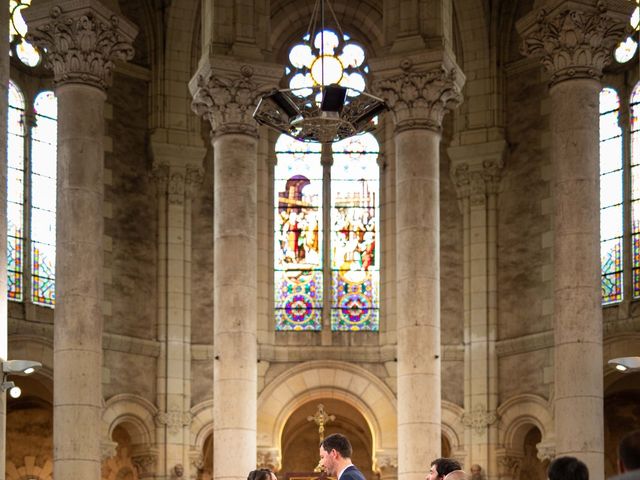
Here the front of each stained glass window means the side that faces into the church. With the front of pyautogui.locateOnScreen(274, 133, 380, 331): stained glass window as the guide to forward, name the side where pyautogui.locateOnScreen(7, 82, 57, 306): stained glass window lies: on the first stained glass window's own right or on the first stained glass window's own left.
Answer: on the first stained glass window's own right

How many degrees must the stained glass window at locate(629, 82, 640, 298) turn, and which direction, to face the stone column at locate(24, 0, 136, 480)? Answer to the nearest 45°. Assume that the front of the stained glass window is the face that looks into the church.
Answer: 0° — it already faces it

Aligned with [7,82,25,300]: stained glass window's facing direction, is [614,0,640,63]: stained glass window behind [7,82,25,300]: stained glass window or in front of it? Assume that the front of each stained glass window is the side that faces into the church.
in front

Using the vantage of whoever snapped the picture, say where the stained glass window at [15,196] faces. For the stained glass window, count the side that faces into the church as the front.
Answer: facing the viewer and to the right of the viewer

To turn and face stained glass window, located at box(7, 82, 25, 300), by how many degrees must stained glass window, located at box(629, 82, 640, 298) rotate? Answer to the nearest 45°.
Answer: approximately 45° to its right

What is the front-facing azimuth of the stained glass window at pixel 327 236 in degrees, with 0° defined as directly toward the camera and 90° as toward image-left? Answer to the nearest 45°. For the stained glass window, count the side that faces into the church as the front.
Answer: approximately 0°

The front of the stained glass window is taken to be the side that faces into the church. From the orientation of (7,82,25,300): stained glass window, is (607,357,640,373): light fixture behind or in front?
in front

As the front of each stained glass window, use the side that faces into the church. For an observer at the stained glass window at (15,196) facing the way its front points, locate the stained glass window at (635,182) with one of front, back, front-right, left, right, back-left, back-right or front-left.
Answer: front-left

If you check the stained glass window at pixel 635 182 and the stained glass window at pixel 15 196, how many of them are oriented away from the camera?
0

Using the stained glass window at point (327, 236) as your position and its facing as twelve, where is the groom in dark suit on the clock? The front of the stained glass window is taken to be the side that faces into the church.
The groom in dark suit is roughly at 12 o'clock from the stained glass window.

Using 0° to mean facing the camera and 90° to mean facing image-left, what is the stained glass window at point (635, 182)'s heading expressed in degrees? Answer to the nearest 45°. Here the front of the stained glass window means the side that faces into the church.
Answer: approximately 45°
